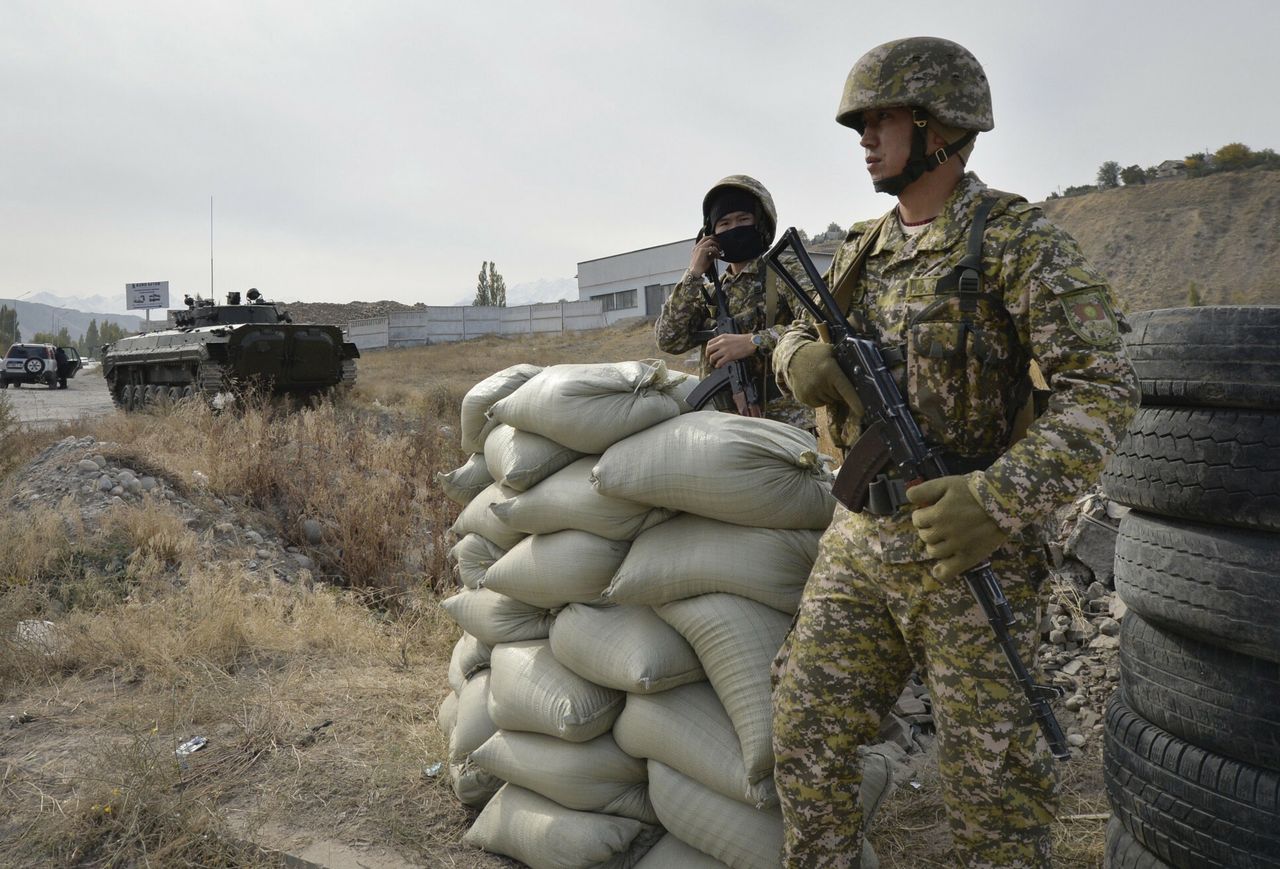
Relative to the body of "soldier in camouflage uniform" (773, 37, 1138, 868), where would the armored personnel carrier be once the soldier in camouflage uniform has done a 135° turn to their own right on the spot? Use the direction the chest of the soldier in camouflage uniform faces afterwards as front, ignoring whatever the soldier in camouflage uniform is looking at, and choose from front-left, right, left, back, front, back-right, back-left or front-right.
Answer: front-left

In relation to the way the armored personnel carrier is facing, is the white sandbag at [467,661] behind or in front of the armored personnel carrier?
behind

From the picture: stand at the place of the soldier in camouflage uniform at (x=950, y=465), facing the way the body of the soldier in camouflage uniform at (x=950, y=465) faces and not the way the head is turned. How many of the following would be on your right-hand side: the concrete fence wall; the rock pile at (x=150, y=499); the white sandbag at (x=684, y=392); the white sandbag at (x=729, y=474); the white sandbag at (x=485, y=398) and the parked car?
6

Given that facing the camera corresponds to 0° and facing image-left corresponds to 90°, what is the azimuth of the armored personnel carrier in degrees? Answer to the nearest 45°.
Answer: approximately 135°

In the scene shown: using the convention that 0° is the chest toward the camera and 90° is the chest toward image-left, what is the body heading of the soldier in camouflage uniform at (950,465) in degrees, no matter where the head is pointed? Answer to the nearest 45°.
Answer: approximately 45°

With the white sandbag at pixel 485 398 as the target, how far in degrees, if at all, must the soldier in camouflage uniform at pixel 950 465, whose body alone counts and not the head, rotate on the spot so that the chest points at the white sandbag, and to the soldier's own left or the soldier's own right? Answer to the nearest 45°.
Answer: approximately 90° to the soldier's own right

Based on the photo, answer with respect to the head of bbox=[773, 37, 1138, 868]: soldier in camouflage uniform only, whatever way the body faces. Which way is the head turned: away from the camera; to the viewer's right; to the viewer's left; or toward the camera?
to the viewer's left

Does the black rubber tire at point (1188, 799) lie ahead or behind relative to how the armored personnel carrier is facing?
behind

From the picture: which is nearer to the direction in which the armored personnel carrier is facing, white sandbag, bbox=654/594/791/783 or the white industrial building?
the white industrial building

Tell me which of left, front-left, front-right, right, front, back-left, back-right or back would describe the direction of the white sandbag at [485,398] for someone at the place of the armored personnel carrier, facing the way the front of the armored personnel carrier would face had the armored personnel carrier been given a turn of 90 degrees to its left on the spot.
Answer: front-left

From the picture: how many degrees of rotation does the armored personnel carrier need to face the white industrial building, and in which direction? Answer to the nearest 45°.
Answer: approximately 90° to its right

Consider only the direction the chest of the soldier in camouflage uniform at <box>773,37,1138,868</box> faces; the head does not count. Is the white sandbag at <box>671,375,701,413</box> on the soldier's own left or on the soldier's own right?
on the soldier's own right
